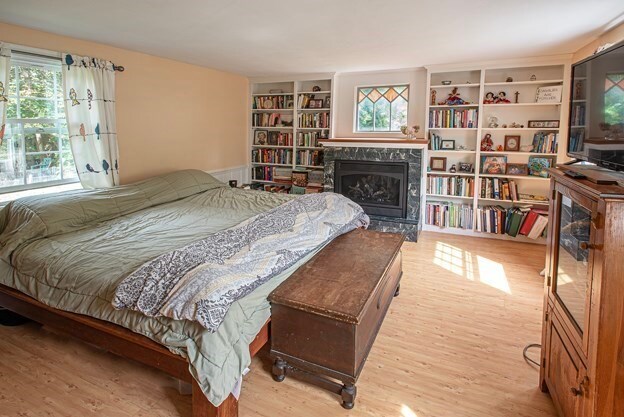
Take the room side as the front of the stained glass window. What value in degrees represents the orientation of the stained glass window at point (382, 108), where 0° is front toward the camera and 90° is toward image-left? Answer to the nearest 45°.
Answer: approximately 0°

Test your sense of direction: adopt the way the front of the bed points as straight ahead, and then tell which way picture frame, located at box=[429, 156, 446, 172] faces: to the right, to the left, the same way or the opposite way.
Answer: to the right

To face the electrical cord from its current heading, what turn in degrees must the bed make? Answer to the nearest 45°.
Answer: approximately 45° to its left

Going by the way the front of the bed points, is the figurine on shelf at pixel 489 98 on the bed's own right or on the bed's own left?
on the bed's own left

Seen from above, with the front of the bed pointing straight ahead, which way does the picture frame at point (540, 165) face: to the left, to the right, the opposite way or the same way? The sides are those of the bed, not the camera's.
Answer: to the right

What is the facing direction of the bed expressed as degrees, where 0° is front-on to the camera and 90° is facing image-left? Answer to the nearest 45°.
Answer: approximately 315°
